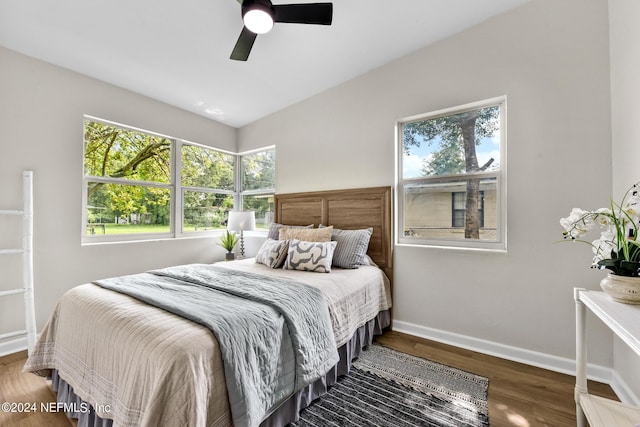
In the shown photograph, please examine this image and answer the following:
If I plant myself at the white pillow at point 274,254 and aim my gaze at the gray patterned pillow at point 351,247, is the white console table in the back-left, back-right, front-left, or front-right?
front-right

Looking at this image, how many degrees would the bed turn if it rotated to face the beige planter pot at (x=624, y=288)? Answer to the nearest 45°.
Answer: approximately 90° to its left

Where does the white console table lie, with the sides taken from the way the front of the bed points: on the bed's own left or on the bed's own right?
on the bed's own left

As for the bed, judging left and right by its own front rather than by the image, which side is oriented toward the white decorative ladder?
right

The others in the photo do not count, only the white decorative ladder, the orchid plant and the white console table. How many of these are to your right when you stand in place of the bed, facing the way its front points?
1

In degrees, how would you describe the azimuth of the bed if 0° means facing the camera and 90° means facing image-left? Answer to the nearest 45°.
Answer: approximately 45°
